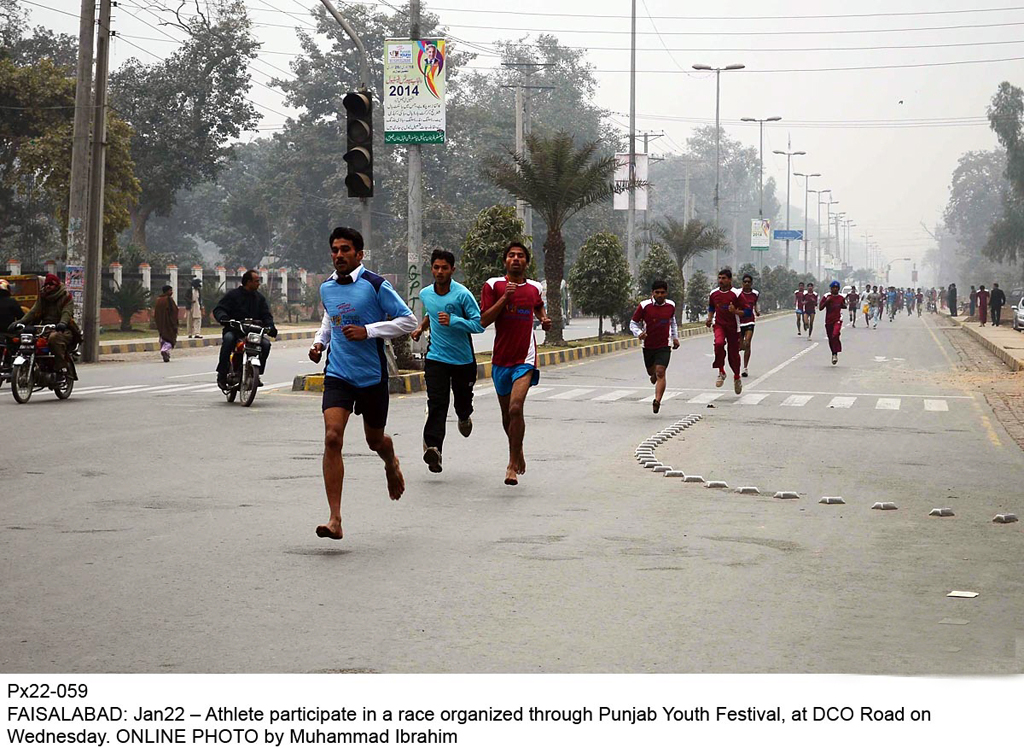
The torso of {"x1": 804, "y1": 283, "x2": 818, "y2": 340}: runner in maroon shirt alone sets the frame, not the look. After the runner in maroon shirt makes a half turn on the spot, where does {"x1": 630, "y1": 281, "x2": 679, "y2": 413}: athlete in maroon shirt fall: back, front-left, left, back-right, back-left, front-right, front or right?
back

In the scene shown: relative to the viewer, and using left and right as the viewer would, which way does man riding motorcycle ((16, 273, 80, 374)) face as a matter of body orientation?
facing the viewer and to the left of the viewer

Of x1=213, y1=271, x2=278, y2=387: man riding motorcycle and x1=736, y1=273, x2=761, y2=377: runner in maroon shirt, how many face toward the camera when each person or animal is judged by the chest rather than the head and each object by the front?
2

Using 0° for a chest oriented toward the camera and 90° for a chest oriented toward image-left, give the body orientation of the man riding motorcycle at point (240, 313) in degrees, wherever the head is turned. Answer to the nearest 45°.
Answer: approximately 0°

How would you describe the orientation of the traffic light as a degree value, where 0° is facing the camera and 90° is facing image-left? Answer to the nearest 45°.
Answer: approximately 45°

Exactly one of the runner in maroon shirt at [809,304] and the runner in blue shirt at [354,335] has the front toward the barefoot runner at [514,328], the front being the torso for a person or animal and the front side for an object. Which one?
the runner in maroon shirt

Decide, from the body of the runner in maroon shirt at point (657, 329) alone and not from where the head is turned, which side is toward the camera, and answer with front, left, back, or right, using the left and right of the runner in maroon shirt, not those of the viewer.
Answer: front

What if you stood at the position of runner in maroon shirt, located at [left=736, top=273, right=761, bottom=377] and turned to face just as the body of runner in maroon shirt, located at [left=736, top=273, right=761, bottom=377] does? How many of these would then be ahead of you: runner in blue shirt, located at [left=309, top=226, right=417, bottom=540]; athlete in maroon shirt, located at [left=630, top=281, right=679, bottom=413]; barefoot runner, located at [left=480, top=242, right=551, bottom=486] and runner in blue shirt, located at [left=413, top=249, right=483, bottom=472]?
4

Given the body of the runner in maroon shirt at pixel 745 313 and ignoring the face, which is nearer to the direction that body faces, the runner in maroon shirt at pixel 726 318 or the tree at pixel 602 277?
the runner in maroon shirt

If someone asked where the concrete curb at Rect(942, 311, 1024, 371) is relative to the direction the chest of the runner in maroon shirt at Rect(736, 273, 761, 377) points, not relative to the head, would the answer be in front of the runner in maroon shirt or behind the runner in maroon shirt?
behind

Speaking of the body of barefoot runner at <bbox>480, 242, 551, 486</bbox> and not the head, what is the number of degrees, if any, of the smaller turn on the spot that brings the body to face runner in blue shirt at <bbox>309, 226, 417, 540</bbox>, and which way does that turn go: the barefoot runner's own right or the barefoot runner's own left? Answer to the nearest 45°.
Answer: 0° — they already face them

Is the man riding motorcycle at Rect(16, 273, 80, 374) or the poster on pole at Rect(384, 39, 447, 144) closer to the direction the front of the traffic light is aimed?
the man riding motorcycle

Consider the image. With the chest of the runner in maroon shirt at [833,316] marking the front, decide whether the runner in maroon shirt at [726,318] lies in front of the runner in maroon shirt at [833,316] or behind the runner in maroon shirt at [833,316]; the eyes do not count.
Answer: in front

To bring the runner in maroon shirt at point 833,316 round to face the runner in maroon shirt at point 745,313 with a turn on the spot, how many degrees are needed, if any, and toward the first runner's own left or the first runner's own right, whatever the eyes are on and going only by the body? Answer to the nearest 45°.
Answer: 0° — they already face them

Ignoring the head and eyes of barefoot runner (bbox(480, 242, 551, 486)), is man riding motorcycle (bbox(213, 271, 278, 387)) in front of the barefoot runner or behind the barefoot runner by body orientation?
behind
